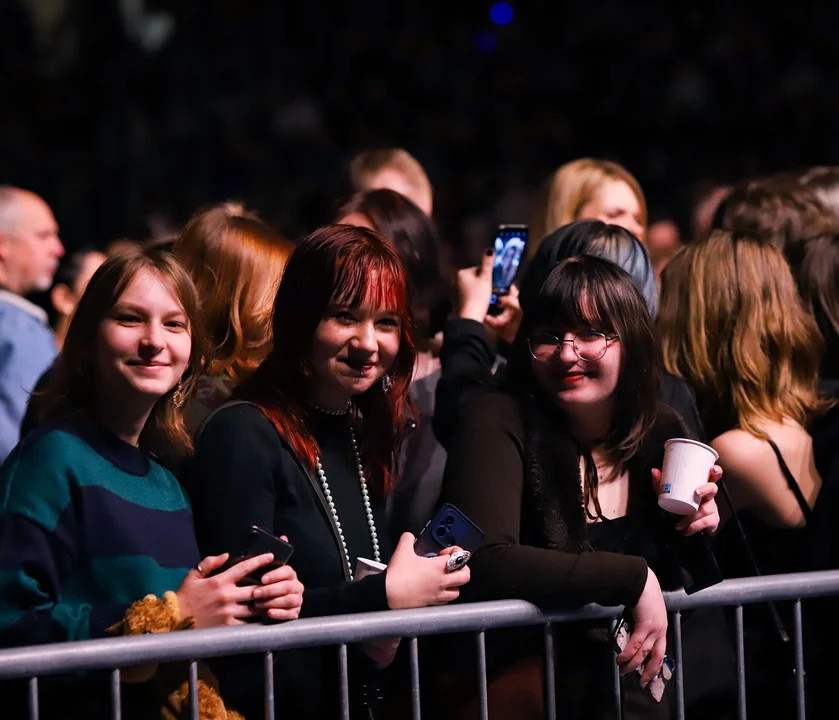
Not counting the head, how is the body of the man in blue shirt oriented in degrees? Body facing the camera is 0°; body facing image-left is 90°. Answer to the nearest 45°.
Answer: approximately 270°

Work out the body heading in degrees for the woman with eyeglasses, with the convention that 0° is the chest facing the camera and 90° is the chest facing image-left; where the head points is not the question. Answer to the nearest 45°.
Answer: approximately 0°

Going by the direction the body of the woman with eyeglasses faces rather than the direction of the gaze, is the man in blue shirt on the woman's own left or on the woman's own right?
on the woman's own right

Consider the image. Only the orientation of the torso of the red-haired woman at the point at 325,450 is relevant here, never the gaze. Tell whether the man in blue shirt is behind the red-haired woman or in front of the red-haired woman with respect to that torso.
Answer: behind

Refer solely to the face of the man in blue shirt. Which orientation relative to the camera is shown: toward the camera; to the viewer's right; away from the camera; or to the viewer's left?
to the viewer's right
